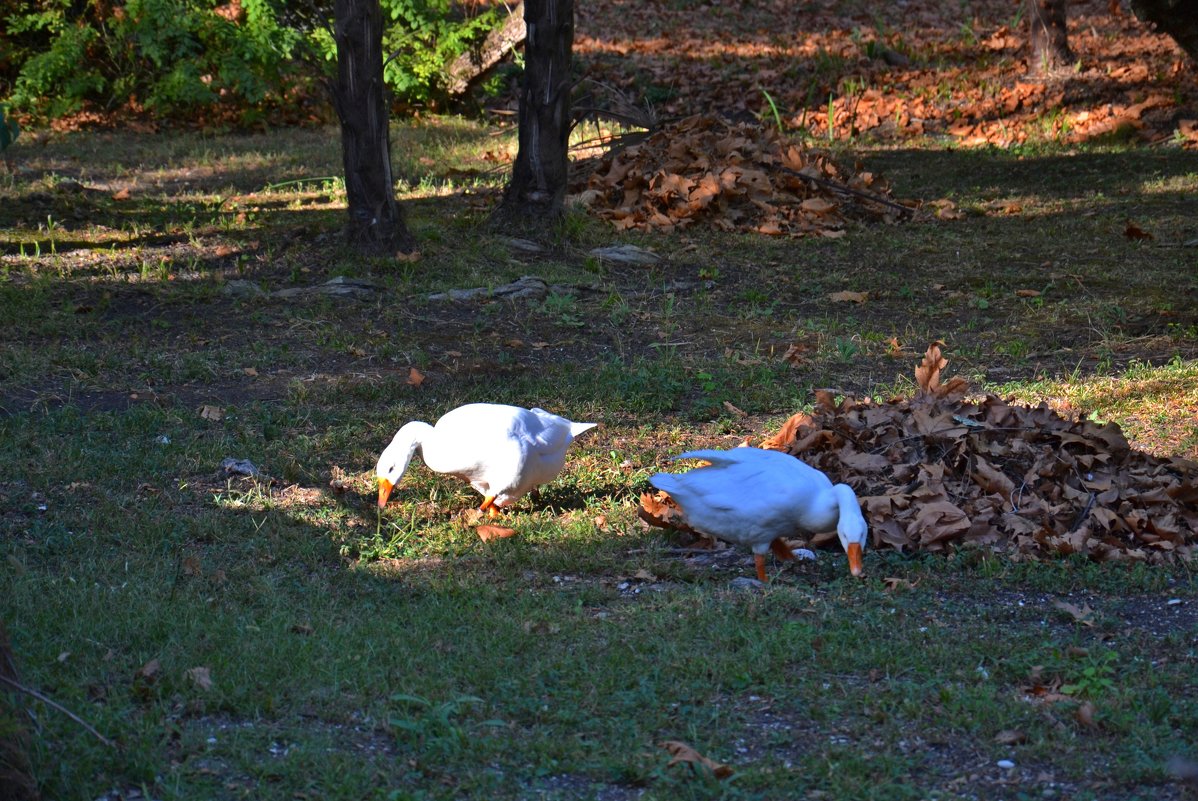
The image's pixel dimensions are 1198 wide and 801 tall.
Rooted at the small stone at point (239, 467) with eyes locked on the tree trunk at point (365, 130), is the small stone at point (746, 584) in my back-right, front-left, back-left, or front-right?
back-right

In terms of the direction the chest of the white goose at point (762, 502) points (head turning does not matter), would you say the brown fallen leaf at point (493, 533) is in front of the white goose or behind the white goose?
behind

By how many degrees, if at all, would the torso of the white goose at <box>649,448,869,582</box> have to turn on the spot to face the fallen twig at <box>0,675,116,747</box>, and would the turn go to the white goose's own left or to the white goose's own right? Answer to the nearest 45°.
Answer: approximately 135° to the white goose's own right

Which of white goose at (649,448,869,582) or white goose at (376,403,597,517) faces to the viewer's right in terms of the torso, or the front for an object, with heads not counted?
white goose at (649,448,869,582)

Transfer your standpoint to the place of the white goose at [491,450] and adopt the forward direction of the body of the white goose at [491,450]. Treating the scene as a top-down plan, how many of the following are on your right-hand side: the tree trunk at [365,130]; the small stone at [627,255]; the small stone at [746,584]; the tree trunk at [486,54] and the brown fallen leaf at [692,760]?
3

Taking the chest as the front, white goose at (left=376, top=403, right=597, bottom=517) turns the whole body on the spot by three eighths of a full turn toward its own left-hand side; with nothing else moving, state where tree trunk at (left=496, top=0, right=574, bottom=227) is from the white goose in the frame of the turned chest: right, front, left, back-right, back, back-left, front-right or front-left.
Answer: back-left

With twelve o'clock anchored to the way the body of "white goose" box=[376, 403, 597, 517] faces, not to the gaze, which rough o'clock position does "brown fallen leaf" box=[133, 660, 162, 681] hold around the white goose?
The brown fallen leaf is roughly at 10 o'clock from the white goose.

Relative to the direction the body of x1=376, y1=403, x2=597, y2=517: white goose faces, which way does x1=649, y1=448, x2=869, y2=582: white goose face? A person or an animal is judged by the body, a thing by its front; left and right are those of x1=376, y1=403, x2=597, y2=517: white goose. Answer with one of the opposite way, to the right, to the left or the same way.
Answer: the opposite way

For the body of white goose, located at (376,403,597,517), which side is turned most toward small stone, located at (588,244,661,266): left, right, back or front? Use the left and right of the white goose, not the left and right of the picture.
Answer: right

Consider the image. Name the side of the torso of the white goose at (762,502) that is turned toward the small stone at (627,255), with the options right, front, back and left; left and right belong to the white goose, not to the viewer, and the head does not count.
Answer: left

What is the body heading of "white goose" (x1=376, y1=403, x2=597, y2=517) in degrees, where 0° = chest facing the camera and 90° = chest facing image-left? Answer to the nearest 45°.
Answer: approximately 90°

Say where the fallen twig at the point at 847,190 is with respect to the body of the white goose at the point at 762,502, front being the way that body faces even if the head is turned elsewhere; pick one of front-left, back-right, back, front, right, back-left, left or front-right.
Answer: left

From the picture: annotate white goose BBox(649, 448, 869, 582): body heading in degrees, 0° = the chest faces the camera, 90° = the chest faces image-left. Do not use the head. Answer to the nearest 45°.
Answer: approximately 270°

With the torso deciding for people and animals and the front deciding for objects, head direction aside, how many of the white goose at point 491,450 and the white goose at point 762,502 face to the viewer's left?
1
